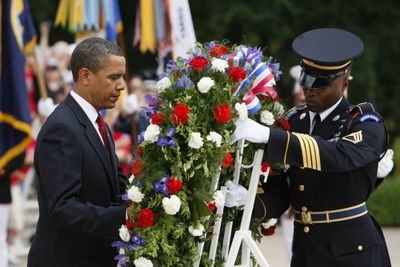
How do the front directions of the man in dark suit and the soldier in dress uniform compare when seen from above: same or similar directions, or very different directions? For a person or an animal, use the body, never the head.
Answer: very different directions

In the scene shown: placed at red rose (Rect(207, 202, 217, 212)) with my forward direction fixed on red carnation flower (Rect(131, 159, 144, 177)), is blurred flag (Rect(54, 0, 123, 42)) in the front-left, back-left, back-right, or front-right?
front-right

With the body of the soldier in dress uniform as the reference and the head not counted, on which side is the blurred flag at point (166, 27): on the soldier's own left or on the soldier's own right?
on the soldier's own right

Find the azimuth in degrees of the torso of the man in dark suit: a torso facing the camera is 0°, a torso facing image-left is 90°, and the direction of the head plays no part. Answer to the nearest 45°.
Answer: approximately 270°

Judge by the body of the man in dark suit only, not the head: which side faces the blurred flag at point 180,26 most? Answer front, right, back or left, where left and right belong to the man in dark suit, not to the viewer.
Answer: left

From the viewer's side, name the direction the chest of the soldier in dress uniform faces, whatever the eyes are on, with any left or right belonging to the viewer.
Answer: facing the viewer and to the left of the viewer

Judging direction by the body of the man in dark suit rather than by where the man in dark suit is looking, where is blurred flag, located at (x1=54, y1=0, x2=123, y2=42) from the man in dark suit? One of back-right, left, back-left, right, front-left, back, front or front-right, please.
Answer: left

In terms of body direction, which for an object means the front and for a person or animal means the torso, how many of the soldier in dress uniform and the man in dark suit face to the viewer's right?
1

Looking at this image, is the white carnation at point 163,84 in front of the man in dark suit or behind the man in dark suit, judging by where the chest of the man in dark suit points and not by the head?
in front

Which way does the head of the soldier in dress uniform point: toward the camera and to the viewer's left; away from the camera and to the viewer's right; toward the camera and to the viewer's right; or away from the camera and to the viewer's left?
toward the camera and to the viewer's left

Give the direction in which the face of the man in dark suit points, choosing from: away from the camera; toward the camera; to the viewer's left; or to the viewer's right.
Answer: to the viewer's right

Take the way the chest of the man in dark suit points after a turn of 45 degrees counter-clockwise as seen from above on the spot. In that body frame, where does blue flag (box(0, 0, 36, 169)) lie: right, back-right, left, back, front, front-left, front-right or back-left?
front-left

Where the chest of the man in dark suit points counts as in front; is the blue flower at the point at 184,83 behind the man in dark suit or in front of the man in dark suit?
in front

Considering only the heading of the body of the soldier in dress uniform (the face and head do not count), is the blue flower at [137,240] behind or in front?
in front
